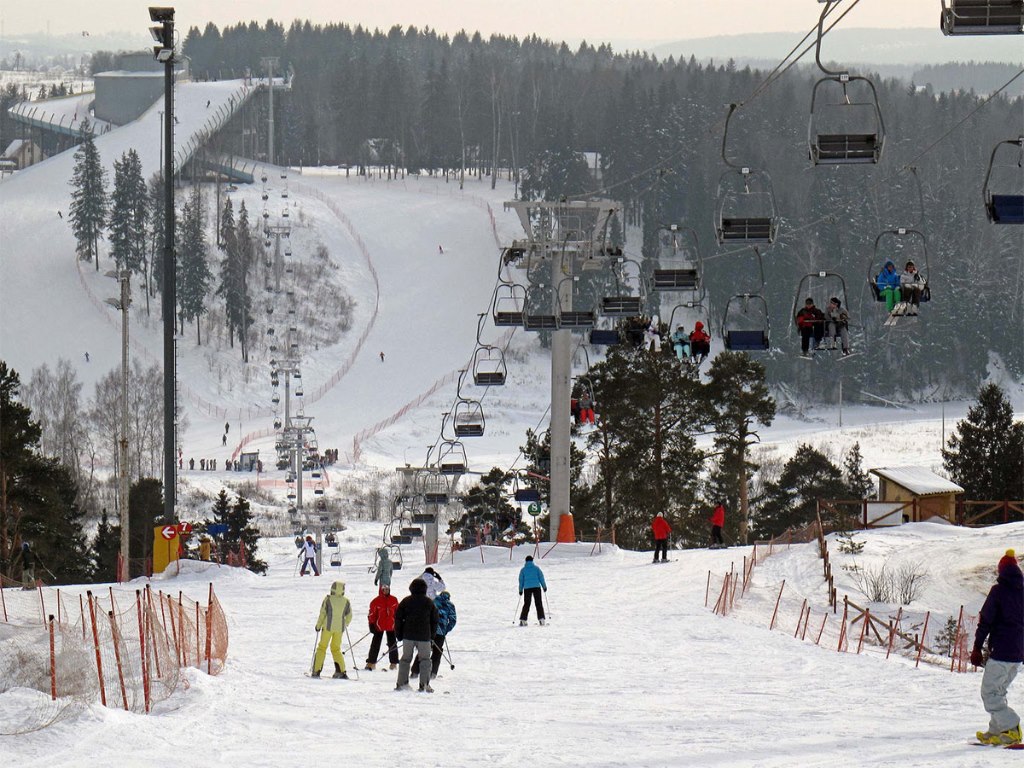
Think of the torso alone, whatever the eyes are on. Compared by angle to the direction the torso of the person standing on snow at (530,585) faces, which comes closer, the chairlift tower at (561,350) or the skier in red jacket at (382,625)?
the chairlift tower

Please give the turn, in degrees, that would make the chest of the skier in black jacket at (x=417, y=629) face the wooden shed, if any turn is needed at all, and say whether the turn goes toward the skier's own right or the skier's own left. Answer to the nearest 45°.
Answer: approximately 45° to the skier's own right

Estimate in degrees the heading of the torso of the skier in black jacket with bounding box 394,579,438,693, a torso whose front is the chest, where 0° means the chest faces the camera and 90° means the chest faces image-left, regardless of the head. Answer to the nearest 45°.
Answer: approximately 180°

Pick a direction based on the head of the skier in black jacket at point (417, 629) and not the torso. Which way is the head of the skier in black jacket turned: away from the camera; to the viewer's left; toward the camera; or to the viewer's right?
away from the camera

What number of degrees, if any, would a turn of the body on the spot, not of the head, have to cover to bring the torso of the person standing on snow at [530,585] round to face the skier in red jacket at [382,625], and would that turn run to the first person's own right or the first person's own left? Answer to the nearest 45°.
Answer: approximately 180°

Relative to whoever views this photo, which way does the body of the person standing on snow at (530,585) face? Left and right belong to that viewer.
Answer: facing away from the viewer

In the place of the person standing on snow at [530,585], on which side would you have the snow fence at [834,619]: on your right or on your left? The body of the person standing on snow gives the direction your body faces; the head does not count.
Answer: on your right

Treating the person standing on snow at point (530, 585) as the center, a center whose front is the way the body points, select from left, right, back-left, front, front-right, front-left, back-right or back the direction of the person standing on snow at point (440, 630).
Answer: back
